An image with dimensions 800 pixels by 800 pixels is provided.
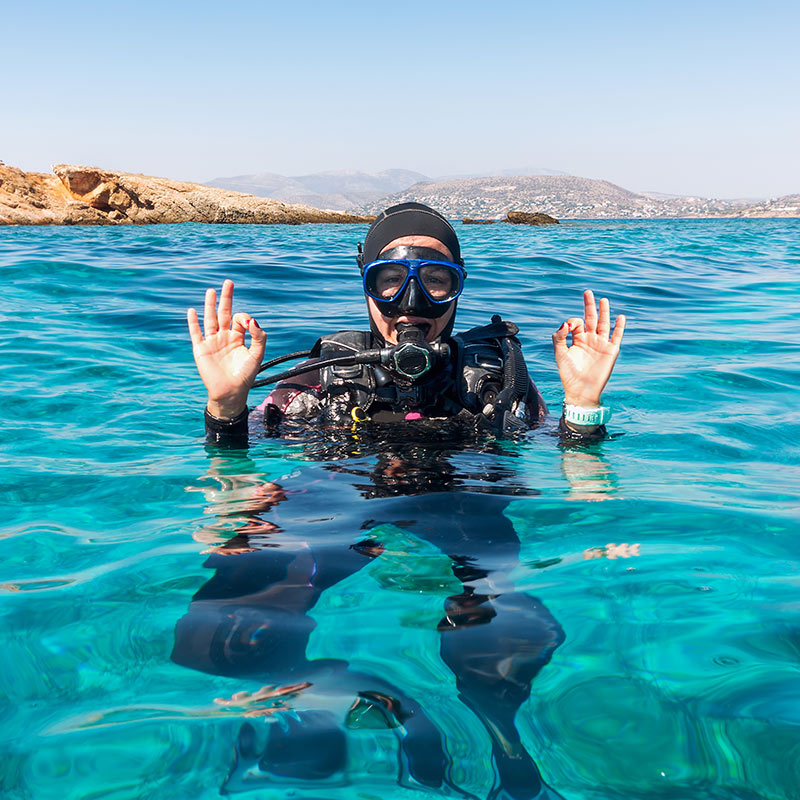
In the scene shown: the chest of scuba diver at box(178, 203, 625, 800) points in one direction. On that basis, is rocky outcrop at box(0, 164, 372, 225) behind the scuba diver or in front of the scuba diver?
behind

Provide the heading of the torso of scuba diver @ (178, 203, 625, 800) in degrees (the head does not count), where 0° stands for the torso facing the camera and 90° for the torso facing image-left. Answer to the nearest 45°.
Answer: approximately 0°

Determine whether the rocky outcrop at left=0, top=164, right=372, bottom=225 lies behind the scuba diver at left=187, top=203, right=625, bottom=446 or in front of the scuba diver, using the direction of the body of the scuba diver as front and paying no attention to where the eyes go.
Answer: behind

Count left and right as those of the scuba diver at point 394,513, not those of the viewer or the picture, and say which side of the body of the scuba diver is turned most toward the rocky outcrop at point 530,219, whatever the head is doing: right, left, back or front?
back

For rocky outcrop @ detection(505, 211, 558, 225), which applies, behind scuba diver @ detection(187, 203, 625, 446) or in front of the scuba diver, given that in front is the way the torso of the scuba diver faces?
behind
